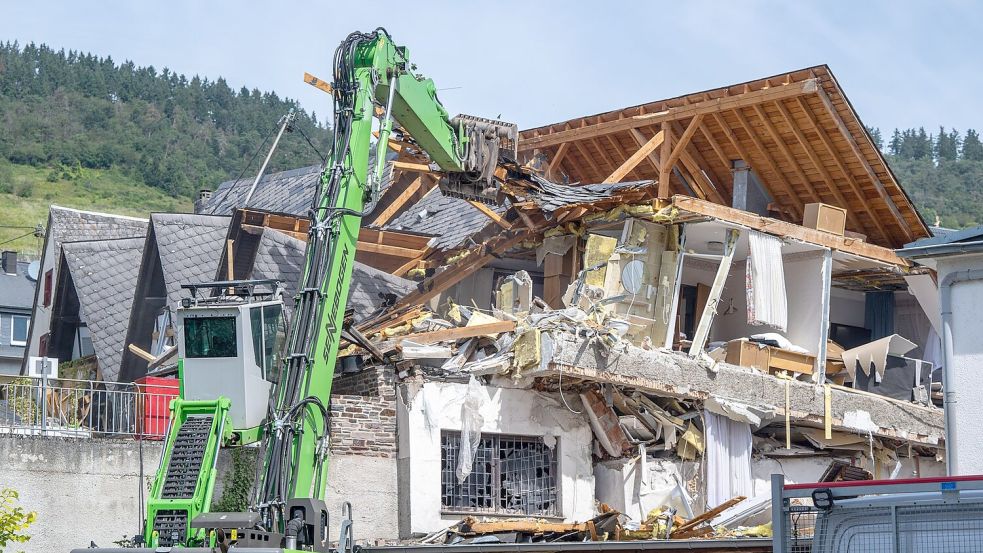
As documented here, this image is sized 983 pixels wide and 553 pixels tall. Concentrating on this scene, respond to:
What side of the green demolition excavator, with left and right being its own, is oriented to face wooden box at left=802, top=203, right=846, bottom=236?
front

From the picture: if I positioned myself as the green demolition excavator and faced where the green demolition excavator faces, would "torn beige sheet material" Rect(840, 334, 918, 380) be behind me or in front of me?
in front

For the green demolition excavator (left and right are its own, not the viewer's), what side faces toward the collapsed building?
front

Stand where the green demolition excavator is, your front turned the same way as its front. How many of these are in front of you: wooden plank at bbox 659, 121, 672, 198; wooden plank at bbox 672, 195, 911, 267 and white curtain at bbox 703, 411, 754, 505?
3

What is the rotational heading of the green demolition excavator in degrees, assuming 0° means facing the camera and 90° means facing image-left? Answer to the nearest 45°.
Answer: approximately 225°

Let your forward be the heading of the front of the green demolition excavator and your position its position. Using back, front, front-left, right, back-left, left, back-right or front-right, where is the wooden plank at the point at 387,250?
front-left

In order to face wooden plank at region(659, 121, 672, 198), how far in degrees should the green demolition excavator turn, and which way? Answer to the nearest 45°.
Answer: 0° — it already faces it

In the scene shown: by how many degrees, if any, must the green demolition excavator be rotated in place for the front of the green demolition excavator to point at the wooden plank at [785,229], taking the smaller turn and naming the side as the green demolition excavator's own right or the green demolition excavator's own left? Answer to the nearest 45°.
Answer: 0° — it already faces it

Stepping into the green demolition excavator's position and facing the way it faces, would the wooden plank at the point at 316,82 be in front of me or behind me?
in front

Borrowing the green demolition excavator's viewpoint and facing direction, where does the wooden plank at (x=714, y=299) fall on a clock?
The wooden plank is roughly at 12 o'clock from the green demolition excavator.
